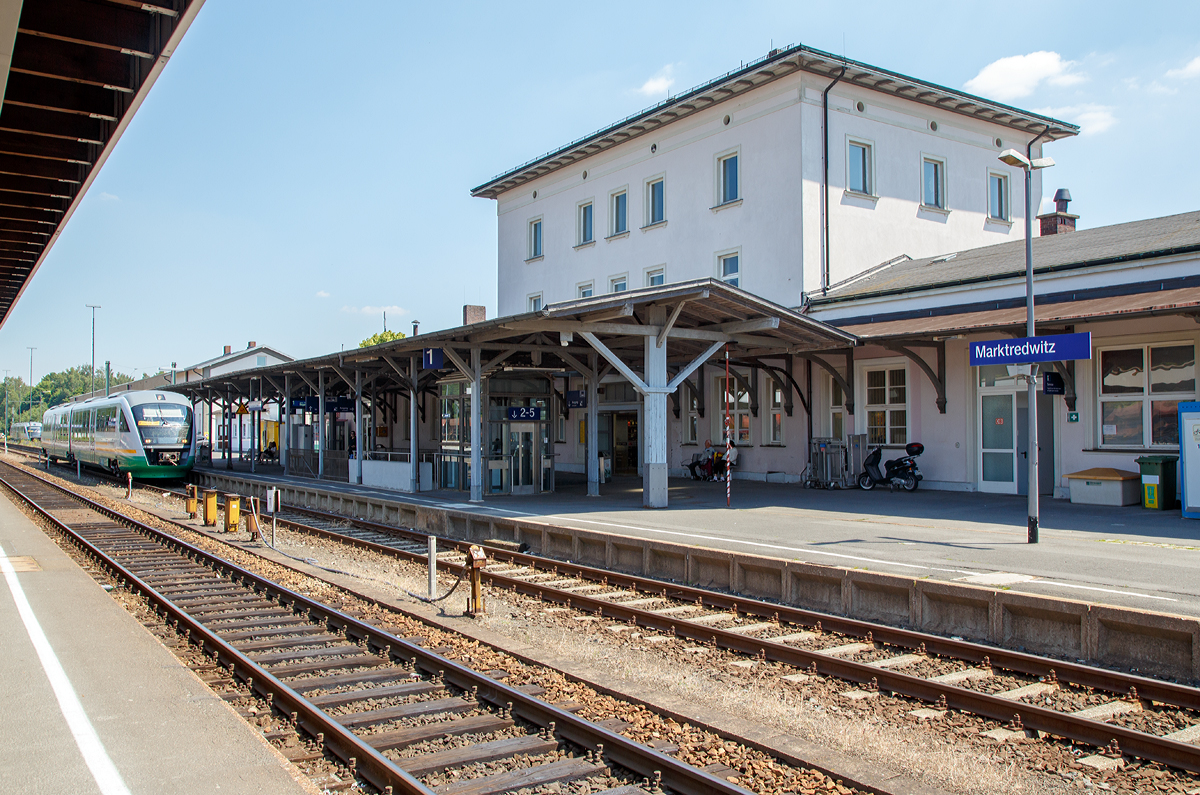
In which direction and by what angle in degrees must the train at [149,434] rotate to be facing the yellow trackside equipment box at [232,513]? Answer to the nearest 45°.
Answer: approximately 45° to its right

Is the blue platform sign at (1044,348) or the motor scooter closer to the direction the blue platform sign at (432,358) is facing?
the blue platform sign

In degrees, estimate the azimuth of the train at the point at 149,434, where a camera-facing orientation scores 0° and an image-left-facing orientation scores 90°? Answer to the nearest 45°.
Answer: approximately 315°

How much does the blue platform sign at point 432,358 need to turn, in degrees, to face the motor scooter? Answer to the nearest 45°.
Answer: approximately 90° to its left

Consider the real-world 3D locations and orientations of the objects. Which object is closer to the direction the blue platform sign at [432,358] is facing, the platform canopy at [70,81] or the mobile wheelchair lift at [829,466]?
the platform canopy

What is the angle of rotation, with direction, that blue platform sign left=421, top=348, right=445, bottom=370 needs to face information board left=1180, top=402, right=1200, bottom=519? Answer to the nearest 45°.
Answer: approximately 45° to its left

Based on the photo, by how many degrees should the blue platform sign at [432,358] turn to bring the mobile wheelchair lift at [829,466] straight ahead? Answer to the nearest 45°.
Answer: approximately 90° to its left
